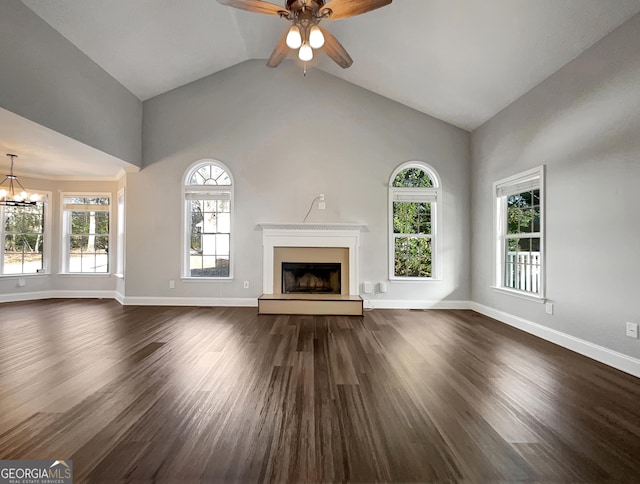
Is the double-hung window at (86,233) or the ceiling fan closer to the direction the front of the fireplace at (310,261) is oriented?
the ceiling fan

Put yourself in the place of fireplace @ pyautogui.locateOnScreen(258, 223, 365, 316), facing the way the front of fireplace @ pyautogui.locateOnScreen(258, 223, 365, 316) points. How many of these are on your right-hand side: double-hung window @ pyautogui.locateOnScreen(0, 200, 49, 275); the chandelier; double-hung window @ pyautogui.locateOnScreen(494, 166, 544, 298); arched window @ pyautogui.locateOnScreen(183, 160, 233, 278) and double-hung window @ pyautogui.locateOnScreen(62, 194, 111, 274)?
4

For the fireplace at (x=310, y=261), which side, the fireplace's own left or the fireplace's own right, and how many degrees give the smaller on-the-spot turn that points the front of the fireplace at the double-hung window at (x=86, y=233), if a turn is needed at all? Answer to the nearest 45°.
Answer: approximately 90° to the fireplace's own right

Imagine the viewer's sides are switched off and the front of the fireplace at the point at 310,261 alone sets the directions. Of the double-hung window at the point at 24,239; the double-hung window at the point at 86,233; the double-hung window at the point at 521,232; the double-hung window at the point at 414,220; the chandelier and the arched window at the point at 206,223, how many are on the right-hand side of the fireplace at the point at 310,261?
4

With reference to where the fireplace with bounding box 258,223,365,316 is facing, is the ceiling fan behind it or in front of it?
in front

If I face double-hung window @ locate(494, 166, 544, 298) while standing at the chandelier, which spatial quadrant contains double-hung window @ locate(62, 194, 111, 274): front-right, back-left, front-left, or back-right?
front-left

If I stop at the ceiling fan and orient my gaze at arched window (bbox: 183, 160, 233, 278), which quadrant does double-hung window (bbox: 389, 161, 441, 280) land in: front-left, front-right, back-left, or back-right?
front-right

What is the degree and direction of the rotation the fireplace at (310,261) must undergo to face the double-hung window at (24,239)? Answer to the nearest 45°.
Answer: approximately 90° to its right

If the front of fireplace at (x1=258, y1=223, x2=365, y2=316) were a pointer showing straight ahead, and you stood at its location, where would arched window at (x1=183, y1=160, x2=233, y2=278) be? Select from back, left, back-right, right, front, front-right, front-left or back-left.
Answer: right

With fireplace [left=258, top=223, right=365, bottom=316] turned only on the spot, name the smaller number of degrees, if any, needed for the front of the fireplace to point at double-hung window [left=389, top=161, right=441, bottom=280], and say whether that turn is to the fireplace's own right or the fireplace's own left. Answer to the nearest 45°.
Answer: approximately 90° to the fireplace's own left

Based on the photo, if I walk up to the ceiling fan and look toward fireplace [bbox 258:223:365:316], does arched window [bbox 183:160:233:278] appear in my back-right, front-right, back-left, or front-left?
front-left

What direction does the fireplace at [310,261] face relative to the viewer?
toward the camera

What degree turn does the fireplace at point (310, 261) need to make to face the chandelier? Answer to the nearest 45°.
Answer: approximately 90° to its right

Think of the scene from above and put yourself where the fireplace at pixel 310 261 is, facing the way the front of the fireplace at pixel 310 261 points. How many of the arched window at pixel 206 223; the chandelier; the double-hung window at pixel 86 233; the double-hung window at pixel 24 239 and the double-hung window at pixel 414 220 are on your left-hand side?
1

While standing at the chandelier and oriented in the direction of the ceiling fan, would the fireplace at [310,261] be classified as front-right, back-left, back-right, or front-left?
front-left
